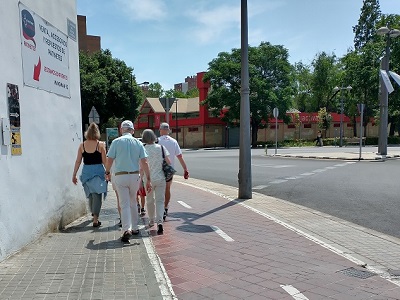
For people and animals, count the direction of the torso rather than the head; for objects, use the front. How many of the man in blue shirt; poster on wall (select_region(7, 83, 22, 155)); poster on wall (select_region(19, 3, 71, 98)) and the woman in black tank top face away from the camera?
2

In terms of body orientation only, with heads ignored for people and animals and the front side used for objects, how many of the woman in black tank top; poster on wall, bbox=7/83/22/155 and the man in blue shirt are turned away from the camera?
2

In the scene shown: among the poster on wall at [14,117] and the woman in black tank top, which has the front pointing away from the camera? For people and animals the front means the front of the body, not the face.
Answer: the woman in black tank top

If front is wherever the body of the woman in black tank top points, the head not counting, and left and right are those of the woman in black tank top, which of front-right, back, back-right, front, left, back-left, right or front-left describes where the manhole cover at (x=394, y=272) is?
back-right

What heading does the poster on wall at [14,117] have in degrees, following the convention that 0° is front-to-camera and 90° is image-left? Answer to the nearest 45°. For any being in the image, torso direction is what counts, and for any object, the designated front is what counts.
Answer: approximately 315°

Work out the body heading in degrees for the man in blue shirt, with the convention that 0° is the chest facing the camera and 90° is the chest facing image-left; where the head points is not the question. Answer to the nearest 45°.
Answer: approximately 180°

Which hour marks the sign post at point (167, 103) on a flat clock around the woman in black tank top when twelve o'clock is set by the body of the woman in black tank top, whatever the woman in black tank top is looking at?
The sign post is roughly at 1 o'clock from the woman in black tank top.

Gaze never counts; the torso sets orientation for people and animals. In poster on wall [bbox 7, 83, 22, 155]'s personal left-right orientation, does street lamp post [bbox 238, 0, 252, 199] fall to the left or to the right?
on its left

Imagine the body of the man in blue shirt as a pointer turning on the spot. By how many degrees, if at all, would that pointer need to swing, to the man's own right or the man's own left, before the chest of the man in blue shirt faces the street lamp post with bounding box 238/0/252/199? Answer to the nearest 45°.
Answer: approximately 45° to the man's own right

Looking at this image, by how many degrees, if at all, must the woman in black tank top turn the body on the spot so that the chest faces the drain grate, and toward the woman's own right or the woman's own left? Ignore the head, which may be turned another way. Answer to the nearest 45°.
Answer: approximately 135° to the woman's own right

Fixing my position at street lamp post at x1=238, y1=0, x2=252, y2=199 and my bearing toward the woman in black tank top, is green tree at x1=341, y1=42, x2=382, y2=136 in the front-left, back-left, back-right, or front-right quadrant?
back-right

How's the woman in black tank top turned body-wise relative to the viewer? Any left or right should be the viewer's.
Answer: facing away from the viewer
